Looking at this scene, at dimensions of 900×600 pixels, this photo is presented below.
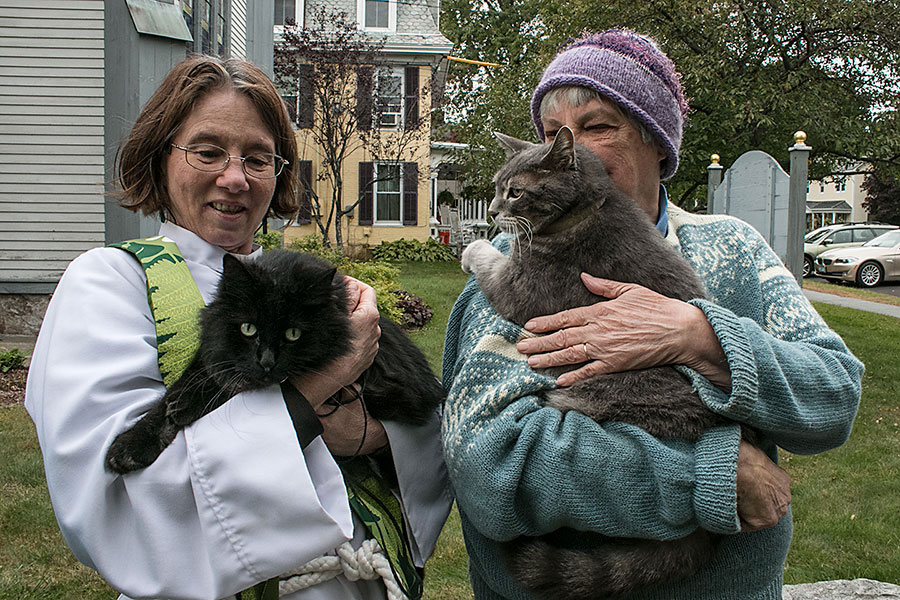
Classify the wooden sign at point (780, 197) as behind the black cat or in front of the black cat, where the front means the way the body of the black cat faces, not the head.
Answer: behind

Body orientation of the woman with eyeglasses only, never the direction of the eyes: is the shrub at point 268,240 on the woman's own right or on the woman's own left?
on the woman's own left

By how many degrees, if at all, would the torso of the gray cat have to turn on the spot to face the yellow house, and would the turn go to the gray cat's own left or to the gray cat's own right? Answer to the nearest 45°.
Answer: approximately 90° to the gray cat's own right

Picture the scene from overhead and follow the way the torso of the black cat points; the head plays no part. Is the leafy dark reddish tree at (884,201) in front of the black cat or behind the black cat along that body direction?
behind

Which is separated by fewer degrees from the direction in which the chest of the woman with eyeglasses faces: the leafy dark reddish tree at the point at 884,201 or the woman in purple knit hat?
the woman in purple knit hat

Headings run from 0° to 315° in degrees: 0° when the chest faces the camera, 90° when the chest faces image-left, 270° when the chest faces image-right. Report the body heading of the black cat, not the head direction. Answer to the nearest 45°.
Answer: approximately 45°
